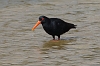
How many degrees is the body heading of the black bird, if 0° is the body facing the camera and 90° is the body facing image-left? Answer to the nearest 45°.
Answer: approximately 90°
